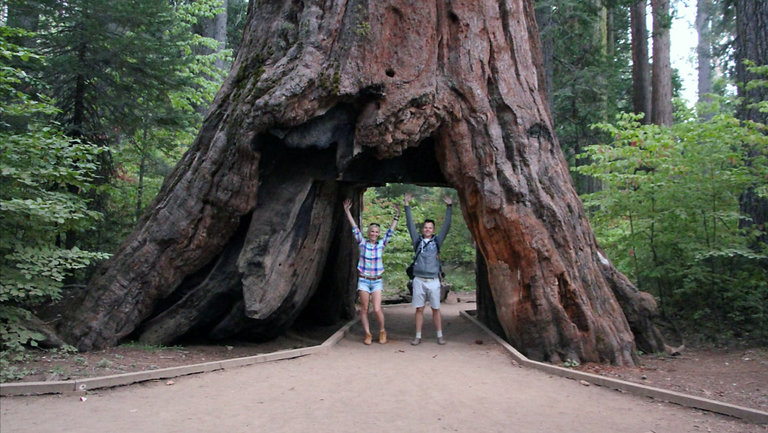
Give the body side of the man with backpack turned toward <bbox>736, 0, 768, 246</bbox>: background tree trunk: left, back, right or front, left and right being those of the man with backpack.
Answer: left

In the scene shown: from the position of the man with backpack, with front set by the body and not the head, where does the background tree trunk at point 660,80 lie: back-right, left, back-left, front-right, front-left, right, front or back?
back-left

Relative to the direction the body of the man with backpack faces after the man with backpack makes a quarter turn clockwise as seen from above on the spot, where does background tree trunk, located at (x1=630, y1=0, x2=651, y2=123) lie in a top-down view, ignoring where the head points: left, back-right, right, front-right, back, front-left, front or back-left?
back-right

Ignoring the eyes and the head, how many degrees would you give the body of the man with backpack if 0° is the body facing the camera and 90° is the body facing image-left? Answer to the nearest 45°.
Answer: approximately 0°
